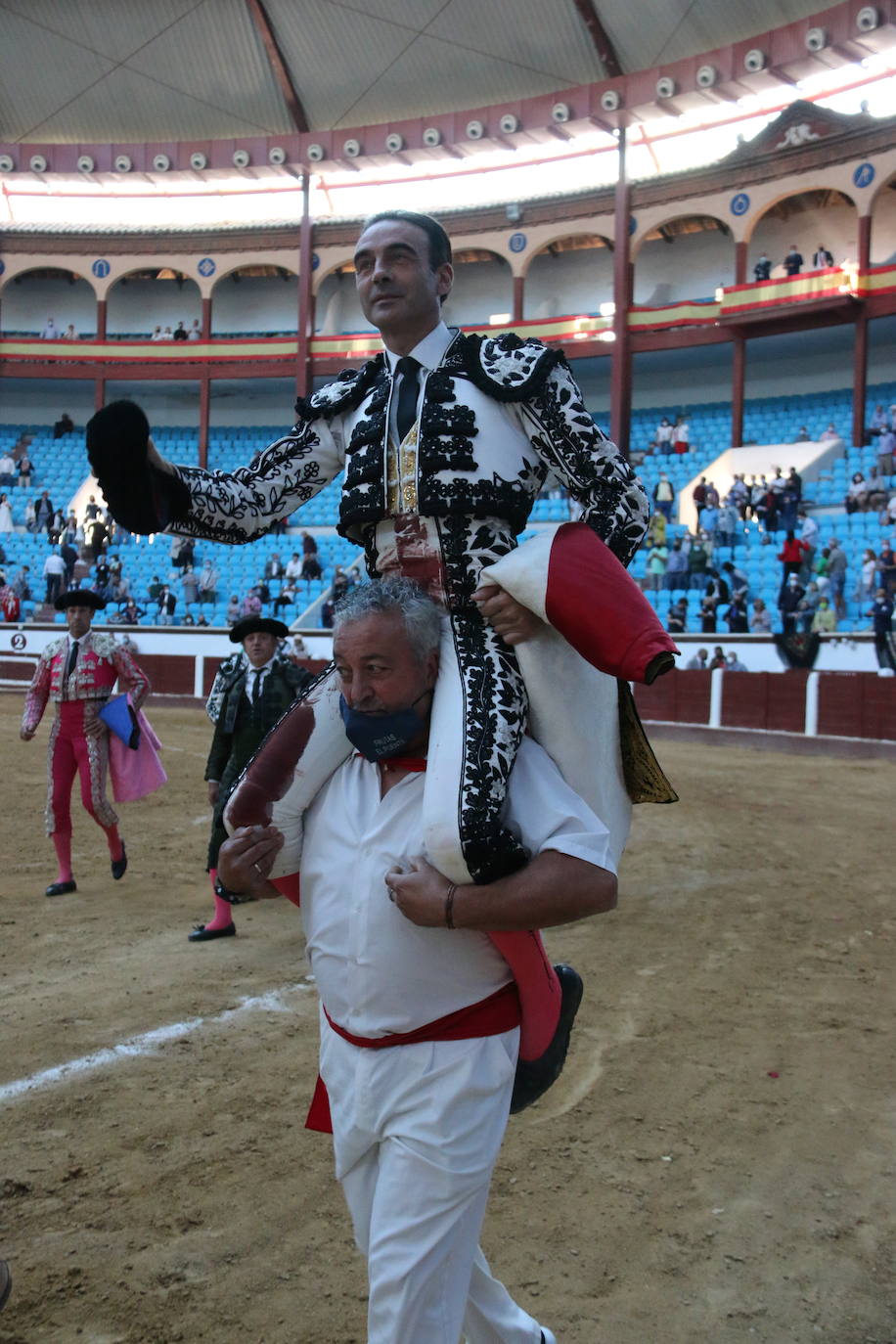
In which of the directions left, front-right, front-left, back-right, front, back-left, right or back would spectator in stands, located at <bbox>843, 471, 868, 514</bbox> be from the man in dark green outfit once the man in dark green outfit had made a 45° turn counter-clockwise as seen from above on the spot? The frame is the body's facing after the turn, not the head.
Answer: left

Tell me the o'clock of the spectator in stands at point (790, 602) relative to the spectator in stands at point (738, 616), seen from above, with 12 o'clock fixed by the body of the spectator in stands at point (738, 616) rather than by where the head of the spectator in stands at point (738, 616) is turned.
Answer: the spectator in stands at point (790, 602) is roughly at 10 o'clock from the spectator in stands at point (738, 616).

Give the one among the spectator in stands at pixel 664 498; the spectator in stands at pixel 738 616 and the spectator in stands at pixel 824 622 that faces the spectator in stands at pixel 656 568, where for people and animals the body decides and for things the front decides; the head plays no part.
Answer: the spectator in stands at pixel 664 498

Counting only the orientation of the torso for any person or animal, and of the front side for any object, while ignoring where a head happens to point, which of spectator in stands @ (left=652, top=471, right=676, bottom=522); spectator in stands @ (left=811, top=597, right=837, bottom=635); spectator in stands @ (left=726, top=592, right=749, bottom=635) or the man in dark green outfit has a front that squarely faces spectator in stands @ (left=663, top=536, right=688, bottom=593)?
spectator in stands @ (left=652, top=471, right=676, bottom=522)

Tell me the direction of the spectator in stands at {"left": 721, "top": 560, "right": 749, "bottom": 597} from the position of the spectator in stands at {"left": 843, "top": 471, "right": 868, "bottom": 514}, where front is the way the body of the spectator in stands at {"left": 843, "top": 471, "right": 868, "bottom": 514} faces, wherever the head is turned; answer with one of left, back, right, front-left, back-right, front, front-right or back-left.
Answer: front-right

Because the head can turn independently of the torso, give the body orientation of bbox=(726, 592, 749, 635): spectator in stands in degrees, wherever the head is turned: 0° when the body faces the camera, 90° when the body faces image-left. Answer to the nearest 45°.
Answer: approximately 0°

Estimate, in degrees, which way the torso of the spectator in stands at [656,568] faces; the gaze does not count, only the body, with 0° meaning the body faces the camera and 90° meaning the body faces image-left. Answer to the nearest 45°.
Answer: approximately 0°

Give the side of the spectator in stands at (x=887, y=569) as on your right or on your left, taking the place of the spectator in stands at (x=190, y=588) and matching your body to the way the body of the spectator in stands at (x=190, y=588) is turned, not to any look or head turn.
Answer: on your left
